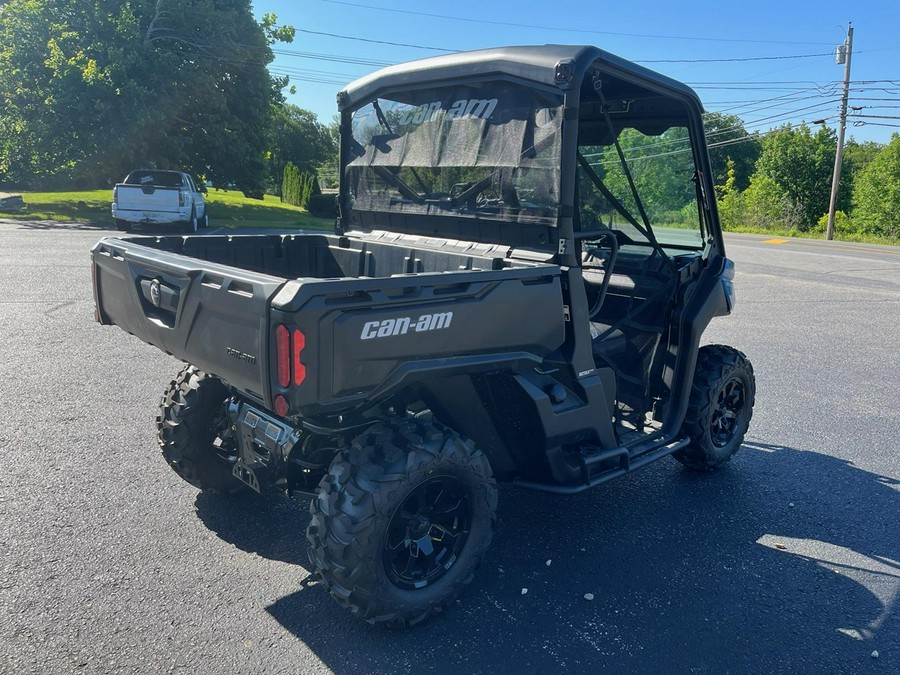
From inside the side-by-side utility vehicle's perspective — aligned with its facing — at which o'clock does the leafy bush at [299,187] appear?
The leafy bush is roughly at 10 o'clock from the side-by-side utility vehicle.

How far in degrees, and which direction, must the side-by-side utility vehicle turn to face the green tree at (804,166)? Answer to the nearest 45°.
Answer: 0° — it already faces it

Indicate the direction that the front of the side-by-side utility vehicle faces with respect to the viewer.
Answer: facing away from the viewer and to the right of the viewer

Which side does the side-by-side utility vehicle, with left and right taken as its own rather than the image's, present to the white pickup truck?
left

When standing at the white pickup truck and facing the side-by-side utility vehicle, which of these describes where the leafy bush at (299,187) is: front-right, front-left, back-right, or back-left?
back-left

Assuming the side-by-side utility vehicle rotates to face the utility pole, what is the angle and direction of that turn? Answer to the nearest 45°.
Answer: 0° — it already faces it
